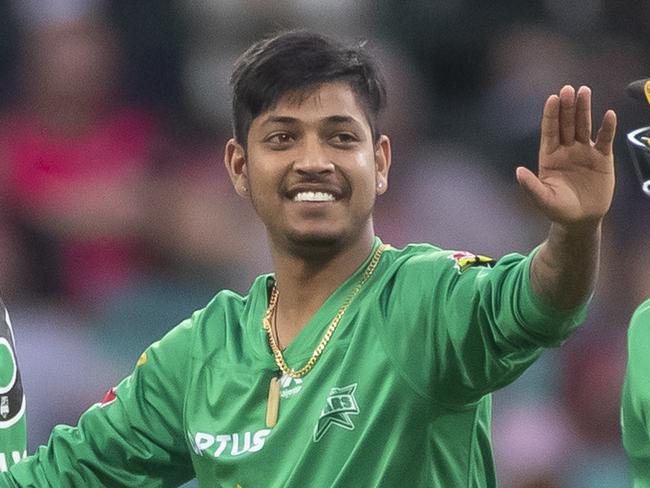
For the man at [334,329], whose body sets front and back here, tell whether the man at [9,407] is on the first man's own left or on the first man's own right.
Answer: on the first man's own right

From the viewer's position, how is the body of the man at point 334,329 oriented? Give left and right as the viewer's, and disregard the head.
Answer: facing the viewer and to the left of the viewer

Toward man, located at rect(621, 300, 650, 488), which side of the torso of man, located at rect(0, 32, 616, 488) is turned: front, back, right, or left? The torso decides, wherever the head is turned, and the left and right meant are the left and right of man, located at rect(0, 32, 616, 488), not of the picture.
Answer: left
